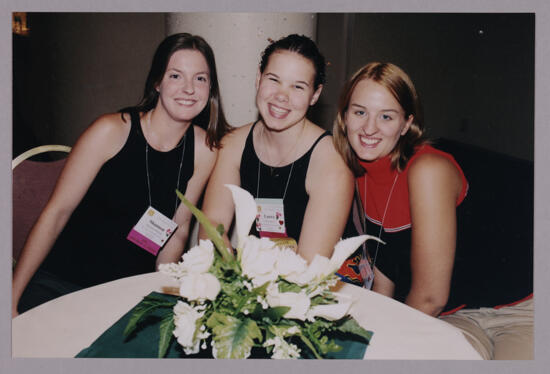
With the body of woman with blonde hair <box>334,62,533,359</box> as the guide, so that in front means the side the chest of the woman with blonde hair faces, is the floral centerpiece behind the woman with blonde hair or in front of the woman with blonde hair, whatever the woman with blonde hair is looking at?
in front

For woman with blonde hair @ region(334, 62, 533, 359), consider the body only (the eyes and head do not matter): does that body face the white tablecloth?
yes

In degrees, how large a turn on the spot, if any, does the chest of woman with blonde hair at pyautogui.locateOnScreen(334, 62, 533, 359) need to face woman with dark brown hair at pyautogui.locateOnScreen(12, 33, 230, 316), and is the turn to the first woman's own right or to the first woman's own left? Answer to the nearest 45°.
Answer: approximately 45° to the first woman's own right

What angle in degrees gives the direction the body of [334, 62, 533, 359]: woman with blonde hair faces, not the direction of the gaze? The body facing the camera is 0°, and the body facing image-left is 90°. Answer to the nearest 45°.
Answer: approximately 45°
